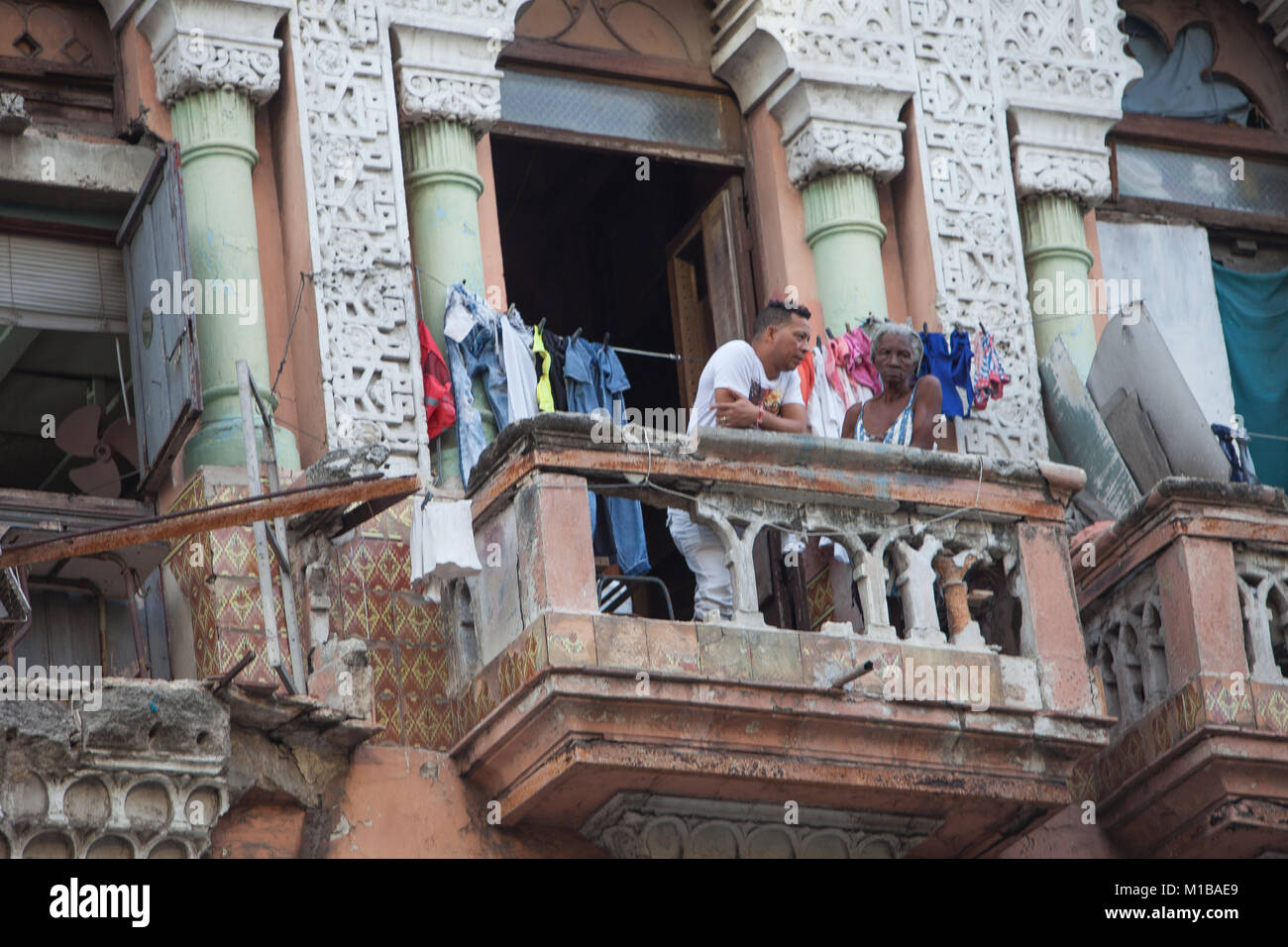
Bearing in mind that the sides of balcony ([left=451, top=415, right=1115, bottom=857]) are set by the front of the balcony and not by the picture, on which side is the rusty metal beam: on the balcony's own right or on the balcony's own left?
on the balcony's own right

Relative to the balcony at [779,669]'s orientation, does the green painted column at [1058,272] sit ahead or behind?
behind

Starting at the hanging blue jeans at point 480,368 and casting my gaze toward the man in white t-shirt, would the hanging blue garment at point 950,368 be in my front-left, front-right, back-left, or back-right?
front-left

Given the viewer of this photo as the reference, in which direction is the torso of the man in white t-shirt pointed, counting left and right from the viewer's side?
facing the viewer and to the right of the viewer

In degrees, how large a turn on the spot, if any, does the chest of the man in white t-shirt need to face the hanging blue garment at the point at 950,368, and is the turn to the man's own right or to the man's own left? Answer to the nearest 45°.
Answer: approximately 90° to the man's own left

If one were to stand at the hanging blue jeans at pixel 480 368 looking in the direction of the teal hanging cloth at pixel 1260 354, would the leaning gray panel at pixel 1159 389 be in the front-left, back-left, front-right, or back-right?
front-right

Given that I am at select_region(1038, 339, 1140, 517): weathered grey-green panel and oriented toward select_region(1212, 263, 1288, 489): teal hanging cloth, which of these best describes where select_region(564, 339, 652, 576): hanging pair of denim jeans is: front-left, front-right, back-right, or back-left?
back-left

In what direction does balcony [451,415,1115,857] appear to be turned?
toward the camera

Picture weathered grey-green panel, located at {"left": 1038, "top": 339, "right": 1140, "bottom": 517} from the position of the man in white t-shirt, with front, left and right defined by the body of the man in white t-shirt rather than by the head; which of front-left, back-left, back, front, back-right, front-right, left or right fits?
left
